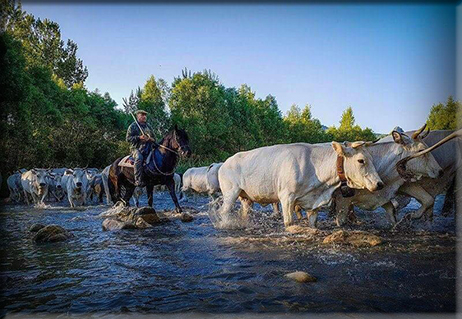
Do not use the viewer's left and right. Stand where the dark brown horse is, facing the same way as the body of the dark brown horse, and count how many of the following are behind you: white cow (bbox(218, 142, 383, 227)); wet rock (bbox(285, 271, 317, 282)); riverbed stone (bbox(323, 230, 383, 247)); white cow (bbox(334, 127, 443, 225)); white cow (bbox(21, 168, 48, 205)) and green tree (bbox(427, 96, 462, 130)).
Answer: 1

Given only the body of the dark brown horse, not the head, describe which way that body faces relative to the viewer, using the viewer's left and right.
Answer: facing the viewer and to the right of the viewer

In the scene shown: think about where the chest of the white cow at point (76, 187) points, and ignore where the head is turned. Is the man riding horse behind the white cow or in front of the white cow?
in front

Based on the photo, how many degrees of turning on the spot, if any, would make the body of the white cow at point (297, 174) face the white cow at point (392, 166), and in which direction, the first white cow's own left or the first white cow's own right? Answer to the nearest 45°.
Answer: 0° — it already faces it

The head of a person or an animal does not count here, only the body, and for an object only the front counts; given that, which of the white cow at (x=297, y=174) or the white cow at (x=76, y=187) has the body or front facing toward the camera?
the white cow at (x=76, y=187)

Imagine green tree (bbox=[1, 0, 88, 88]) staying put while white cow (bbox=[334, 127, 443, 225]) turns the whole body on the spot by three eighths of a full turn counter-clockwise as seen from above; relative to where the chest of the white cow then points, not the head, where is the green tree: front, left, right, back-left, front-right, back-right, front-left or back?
front

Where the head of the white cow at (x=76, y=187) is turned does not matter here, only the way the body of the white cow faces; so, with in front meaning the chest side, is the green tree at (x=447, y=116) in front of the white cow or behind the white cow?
behind

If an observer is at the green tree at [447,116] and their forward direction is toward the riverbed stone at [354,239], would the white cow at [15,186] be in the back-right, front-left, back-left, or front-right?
front-right

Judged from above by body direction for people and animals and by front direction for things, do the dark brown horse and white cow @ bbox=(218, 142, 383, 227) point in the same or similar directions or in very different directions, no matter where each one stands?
same or similar directions

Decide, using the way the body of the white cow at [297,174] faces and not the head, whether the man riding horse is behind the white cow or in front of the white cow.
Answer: behind

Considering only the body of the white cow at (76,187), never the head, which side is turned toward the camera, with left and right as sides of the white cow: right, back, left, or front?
front

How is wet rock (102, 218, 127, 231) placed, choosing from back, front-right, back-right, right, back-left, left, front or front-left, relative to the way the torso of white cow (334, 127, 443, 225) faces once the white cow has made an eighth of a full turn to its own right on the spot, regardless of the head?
back-right

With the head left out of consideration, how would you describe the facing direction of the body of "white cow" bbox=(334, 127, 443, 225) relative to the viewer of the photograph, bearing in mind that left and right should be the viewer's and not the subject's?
facing to the right of the viewer

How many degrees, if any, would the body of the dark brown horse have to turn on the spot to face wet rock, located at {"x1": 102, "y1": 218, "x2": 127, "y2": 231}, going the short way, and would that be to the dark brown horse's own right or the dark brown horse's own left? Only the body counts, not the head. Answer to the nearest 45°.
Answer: approximately 90° to the dark brown horse's own right

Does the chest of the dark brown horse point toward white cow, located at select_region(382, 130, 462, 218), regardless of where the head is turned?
yes

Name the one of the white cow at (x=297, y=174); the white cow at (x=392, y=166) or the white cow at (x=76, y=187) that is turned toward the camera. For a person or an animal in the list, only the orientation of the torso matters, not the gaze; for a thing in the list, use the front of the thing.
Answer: the white cow at (x=76, y=187)

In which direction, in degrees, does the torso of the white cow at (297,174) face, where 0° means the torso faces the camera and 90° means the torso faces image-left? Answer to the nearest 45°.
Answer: approximately 270°
